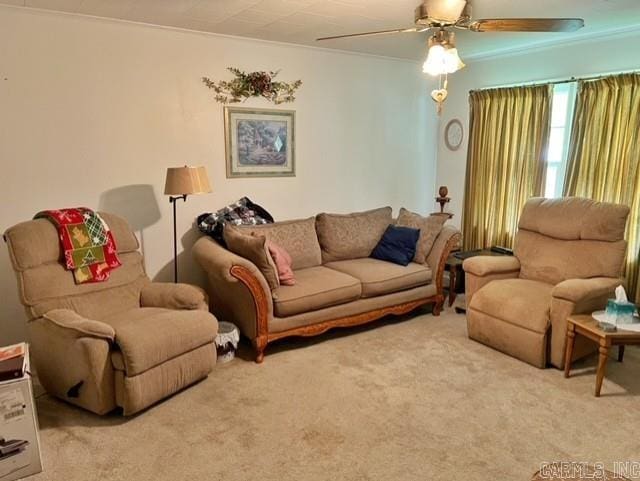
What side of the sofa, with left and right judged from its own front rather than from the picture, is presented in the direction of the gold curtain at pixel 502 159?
left

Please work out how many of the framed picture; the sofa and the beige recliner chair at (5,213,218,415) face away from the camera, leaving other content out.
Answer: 0

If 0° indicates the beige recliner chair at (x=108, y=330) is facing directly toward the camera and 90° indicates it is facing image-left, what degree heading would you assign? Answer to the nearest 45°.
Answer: approximately 315°

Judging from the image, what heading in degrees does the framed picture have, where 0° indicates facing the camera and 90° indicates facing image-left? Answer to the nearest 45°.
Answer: approximately 315°

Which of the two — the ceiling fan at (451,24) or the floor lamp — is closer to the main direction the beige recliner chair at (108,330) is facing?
the ceiling fan

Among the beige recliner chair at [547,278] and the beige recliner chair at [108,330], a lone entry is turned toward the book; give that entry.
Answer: the beige recliner chair at [547,278]

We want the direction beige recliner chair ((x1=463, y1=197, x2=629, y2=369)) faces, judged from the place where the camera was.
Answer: facing the viewer and to the left of the viewer

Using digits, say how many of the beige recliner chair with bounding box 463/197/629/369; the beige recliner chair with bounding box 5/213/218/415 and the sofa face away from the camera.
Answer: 0

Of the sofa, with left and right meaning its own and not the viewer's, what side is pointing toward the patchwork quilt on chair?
right
